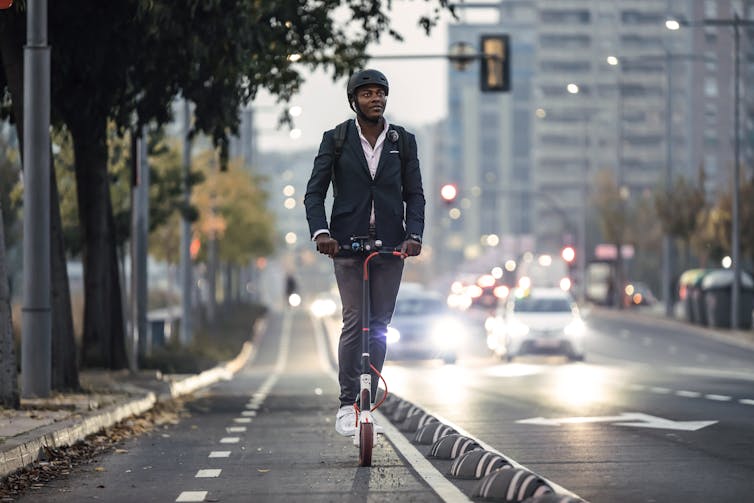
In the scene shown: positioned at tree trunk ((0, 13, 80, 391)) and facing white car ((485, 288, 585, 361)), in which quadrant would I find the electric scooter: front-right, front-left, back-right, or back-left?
back-right

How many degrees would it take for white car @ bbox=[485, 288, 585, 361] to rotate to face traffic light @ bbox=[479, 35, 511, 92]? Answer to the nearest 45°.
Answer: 0° — it already faces it

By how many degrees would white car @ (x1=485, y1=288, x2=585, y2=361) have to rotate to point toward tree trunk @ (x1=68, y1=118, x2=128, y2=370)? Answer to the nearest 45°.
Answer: approximately 45° to its right

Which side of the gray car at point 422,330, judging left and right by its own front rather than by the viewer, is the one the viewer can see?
front

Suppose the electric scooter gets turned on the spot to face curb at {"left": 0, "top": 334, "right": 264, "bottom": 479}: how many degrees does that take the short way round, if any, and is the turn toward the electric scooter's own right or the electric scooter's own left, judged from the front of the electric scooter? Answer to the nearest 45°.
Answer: approximately 135° to the electric scooter's own right

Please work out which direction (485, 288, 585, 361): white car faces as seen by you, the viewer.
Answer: facing the viewer

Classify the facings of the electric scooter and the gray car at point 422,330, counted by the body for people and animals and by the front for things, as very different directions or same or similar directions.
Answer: same or similar directions

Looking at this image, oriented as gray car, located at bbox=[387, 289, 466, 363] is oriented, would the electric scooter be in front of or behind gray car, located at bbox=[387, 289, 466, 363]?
in front

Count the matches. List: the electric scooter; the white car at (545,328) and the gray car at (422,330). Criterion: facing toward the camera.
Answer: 3

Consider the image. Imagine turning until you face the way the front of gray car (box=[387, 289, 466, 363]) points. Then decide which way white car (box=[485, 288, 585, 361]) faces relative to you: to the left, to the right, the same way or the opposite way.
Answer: the same way
